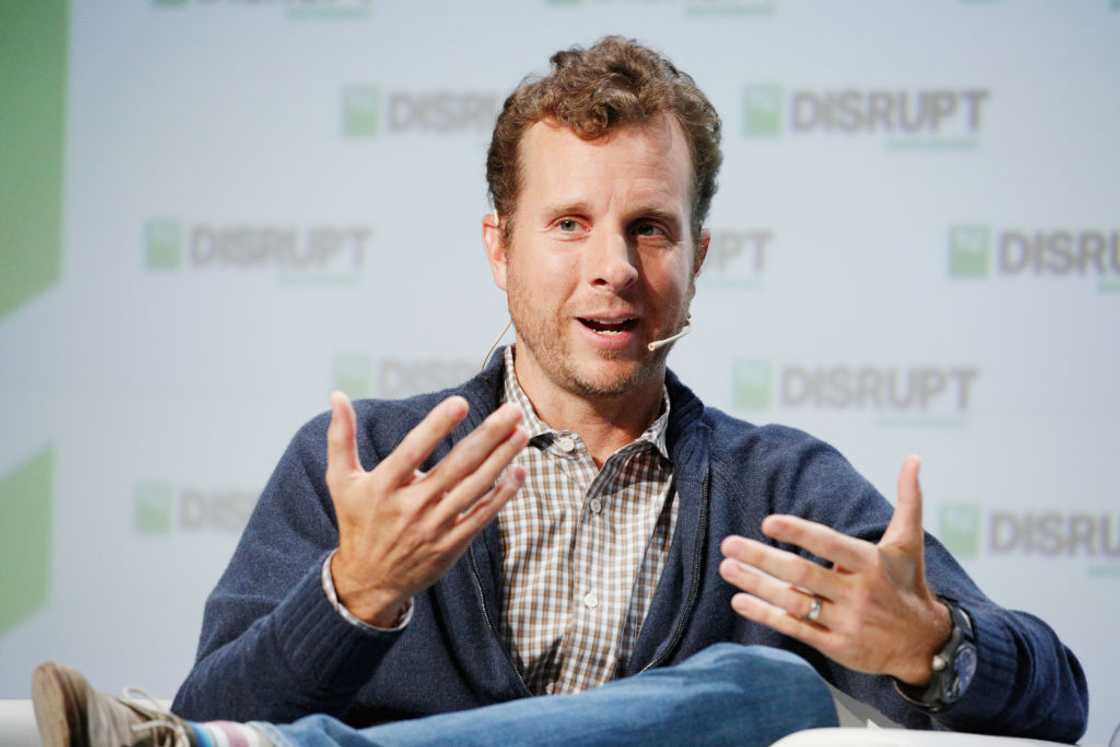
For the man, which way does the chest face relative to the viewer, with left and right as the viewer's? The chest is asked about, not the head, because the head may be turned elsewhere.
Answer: facing the viewer
